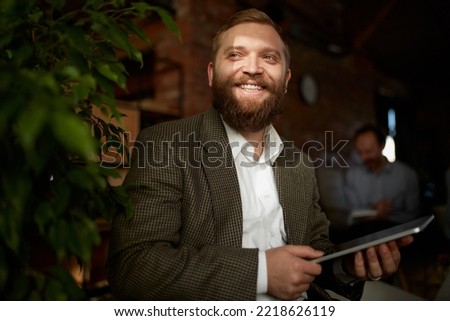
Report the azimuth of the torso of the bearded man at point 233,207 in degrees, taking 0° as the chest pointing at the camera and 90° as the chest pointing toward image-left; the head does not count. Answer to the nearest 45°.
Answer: approximately 315°
